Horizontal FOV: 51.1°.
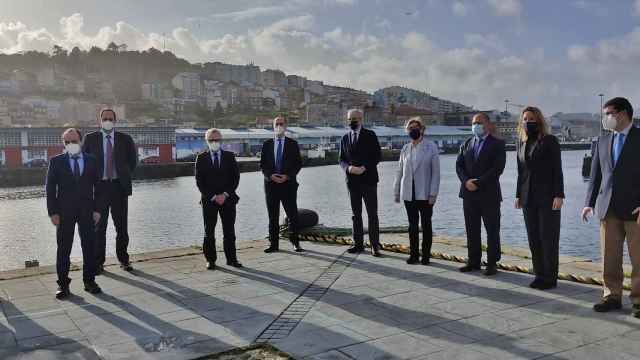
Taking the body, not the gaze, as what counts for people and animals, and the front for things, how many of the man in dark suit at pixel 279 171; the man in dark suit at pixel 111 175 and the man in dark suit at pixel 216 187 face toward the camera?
3

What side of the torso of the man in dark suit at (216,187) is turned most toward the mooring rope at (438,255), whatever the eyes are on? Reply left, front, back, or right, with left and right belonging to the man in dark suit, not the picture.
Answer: left

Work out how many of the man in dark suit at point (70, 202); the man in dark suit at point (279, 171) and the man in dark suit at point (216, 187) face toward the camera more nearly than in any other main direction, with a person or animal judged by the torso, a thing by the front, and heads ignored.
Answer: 3

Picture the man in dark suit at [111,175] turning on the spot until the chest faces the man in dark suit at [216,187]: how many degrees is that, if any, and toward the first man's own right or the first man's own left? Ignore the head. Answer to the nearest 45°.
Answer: approximately 90° to the first man's own left

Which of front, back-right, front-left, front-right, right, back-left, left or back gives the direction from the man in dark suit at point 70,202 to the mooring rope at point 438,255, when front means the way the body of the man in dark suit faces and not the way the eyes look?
left

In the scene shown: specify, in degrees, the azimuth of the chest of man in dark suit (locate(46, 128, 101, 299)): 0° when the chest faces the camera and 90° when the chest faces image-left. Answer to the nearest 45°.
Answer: approximately 0°

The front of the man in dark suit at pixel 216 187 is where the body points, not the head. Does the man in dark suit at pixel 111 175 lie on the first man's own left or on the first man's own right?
on the first man's own right

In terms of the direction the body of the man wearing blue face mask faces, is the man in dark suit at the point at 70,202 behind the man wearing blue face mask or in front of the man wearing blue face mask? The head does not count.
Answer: in front

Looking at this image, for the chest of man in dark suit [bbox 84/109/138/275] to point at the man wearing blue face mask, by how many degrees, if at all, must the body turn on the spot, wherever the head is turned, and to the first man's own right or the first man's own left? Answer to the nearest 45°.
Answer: approximately 45° to the first man's own left

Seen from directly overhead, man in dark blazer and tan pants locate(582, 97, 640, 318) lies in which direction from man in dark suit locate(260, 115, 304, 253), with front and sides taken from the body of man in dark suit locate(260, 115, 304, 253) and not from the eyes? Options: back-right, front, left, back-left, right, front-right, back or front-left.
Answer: front-left

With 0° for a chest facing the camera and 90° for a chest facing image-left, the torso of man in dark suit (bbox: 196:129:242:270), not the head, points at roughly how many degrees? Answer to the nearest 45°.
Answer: approximately 0°

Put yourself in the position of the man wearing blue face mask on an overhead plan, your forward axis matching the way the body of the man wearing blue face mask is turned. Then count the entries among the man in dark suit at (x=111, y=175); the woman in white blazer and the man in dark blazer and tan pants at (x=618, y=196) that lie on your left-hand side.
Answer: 1

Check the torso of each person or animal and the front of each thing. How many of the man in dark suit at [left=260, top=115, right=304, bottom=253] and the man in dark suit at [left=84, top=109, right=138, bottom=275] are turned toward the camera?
2
